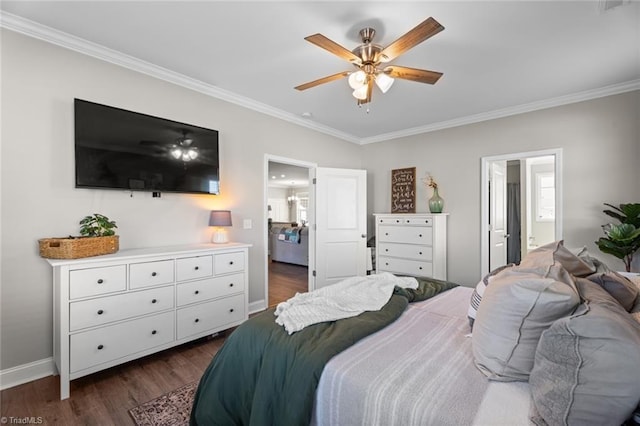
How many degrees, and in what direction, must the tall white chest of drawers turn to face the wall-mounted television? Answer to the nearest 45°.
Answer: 0° — it already faces it

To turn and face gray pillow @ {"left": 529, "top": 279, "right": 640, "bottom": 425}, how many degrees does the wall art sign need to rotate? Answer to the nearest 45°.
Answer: approximately 45° to its left

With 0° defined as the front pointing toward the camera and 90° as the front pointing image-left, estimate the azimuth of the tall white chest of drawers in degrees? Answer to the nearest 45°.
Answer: approximately 45°

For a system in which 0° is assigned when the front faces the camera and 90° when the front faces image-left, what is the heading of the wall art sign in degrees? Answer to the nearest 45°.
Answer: approximately 45°

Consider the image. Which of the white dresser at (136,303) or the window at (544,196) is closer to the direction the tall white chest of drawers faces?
the white dresser

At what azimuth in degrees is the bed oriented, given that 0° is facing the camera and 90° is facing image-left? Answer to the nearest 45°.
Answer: approximately 90°

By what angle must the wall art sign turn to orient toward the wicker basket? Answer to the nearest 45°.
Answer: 0° — it already faces it
